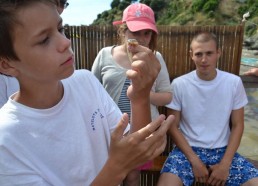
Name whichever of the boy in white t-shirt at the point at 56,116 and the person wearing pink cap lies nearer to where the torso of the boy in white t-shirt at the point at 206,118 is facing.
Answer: the boy in white t-shirt

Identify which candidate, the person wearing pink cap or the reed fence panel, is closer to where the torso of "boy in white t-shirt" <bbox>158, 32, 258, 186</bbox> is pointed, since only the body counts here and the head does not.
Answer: the person wearing pink cap

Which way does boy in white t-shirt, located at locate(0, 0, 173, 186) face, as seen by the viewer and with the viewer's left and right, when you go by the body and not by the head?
facing the viewer and to the right of the viewer

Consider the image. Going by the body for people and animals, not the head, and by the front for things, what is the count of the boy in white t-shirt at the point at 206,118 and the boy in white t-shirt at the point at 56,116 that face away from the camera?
0

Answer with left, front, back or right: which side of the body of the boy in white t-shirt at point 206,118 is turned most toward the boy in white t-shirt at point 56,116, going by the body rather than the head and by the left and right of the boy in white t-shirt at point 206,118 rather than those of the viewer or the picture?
front

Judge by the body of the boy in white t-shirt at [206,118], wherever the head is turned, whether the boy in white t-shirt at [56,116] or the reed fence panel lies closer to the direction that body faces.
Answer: the boy in white t-shirt

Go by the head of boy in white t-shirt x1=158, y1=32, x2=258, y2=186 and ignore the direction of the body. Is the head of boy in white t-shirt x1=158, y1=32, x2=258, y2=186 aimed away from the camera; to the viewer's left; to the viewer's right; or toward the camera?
toward the camera

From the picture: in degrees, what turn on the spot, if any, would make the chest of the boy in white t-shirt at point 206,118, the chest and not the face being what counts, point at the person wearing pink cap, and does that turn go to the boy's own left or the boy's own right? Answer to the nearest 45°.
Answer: approximately 45° to the boy's own right

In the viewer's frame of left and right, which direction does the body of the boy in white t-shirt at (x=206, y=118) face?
facing the viewer

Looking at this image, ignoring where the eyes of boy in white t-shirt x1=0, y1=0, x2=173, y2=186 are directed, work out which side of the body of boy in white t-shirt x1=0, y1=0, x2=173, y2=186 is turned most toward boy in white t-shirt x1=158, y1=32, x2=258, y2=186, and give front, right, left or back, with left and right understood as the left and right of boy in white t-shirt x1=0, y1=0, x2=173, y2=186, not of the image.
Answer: left
